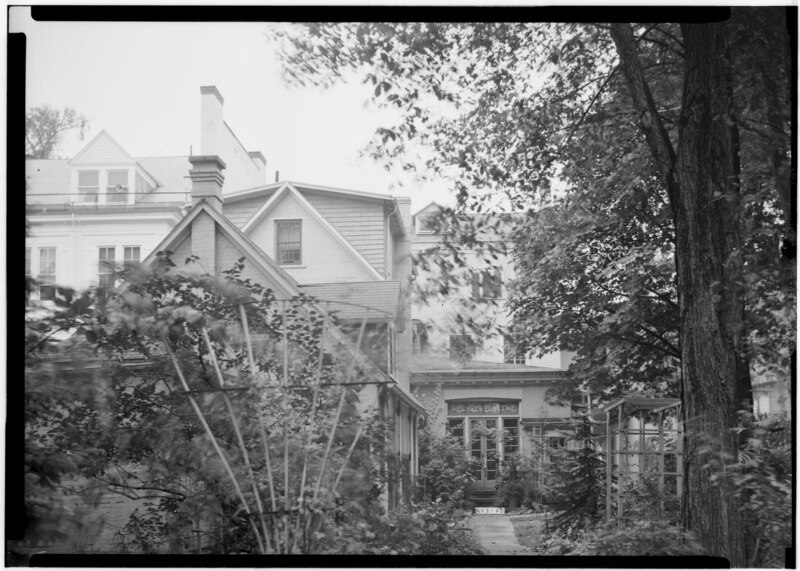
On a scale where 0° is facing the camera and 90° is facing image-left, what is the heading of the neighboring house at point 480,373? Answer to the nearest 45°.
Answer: approximately 0°

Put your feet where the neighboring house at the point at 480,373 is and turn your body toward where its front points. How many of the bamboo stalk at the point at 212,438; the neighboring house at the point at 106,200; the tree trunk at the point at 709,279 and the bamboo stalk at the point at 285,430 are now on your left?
1

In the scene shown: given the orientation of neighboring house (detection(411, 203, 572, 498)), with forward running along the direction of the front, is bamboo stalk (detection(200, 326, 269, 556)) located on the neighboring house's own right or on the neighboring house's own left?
on the neighboring house's own right

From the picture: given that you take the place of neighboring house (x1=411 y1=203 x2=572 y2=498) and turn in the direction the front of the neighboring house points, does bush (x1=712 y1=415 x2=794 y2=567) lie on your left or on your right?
on your left

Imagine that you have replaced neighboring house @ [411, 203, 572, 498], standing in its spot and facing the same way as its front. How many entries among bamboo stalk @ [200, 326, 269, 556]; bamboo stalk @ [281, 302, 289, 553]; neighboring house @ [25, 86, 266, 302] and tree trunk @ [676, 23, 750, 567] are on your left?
1
